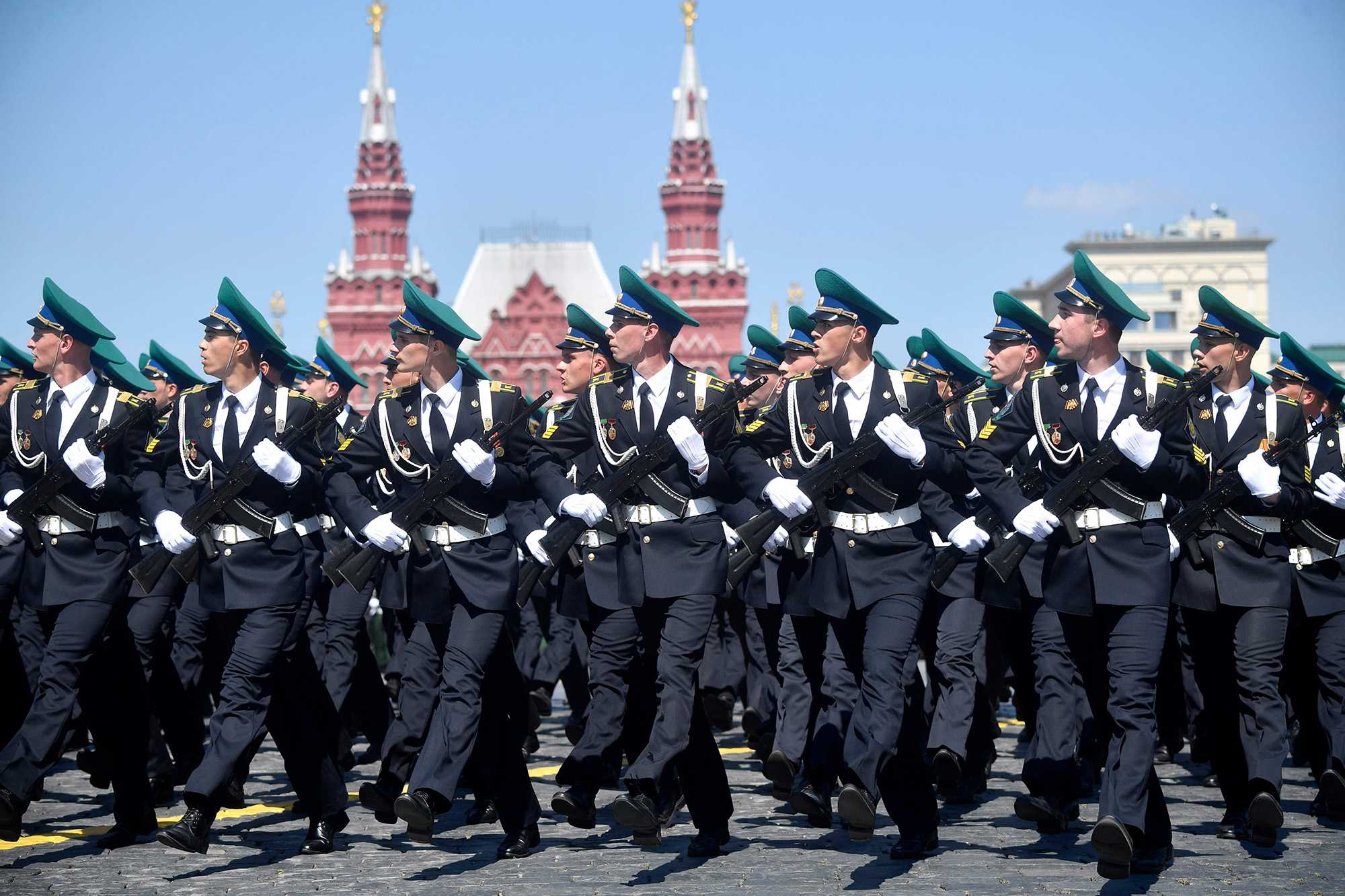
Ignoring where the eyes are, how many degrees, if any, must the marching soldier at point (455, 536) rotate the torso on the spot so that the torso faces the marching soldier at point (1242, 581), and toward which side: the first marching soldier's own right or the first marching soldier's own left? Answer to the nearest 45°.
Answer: approximately 135° to the first marching soldier's own left

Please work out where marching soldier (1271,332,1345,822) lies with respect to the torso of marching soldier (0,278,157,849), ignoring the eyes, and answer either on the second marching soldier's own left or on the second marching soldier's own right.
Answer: on the second marching soldier's own left

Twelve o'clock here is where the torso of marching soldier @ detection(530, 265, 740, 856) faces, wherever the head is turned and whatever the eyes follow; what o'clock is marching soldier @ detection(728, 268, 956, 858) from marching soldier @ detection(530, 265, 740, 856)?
marching soldier @ detection(728, 268, 956, 858) is roughly at 8 o'clock from marching soldier @ detection(530, 265, 740, 856).

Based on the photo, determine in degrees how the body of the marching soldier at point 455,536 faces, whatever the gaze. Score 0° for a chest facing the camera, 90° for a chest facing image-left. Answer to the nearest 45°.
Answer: approximately 45°

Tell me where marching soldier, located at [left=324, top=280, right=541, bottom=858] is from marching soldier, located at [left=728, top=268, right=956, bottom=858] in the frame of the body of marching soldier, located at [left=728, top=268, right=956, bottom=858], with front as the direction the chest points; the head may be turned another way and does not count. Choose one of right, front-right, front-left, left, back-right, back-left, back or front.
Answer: front-right
